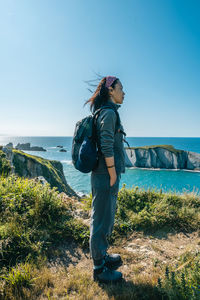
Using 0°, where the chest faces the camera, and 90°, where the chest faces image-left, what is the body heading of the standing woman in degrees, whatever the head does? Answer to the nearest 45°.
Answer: approximately 270°

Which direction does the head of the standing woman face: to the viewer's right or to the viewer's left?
to the viewer's right
